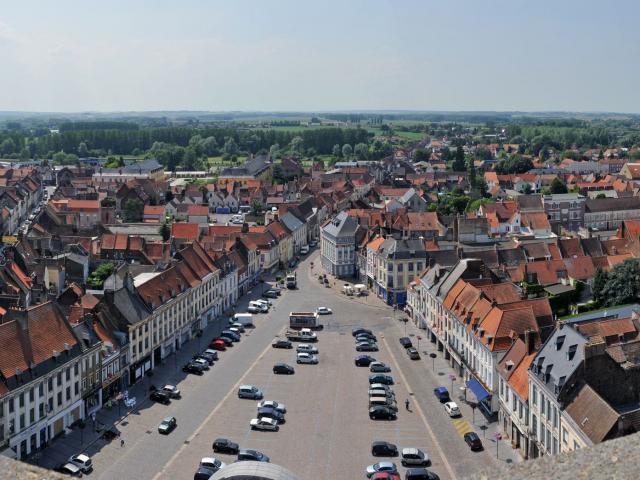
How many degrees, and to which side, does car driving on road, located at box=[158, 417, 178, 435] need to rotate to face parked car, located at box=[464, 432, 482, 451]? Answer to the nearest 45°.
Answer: approximately 135° to its left

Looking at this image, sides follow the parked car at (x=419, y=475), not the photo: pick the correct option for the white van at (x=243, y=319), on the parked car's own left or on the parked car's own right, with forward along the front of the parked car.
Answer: on the parked car's own left

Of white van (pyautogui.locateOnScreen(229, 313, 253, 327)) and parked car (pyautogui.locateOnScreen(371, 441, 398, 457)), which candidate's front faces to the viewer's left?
the white van

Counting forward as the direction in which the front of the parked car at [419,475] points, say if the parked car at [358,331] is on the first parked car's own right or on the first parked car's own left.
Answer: on the first parked car's own left

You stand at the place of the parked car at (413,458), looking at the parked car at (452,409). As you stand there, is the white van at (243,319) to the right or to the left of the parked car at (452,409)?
left

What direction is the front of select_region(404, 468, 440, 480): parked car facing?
to the viewer's right

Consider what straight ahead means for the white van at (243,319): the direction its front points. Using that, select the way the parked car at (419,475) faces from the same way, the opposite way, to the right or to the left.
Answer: the opposite way

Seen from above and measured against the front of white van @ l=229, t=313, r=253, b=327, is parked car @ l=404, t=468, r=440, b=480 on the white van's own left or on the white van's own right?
on the white van's own left

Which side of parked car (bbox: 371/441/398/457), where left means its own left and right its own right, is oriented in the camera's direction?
right

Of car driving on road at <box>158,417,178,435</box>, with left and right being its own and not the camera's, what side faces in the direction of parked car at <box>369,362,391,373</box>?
back

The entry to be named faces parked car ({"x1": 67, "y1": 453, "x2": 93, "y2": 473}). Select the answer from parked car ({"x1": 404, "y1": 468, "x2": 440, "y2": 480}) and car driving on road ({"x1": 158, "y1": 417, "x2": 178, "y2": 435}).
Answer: car driving on road ({"x1": 158, "y1": 417, "x2": 178, "y2": 435})
